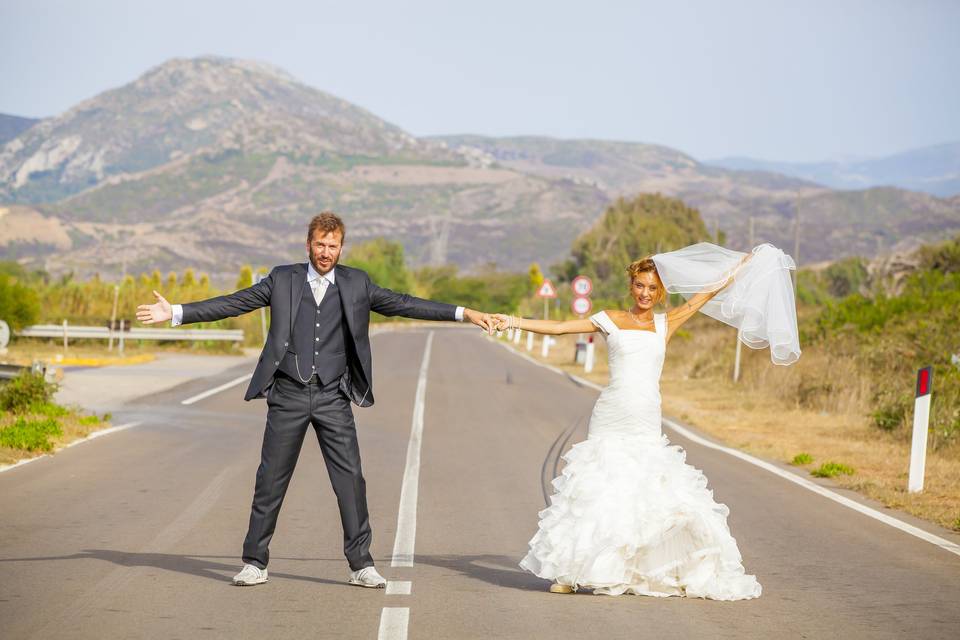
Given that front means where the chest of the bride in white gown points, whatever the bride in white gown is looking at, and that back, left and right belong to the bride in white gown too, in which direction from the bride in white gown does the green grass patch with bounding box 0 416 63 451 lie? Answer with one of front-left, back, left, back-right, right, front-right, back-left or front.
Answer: back-right

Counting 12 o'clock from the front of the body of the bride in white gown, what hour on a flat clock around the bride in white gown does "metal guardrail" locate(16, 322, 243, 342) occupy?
The metal guardrail is roughly at 5 o'clock from the bride in white gown.

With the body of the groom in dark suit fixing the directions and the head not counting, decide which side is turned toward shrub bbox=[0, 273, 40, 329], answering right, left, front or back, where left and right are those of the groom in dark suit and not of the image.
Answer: back

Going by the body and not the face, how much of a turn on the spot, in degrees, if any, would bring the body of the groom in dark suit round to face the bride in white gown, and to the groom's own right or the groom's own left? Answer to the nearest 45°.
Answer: approximately 90° to the groom's own left

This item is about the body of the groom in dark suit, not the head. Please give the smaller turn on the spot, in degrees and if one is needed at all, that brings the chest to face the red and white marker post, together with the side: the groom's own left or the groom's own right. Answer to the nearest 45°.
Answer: approximately 135° to the groom's own left

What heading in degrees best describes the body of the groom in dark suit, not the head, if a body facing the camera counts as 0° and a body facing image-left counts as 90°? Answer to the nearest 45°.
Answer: approximately 0°

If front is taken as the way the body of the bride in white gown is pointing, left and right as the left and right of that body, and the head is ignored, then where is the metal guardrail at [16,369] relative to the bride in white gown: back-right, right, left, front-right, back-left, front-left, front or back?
back-right

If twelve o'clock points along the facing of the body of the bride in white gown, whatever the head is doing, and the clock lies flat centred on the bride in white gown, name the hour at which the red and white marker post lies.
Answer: The red and white marker post is roughly at 7 o'clock from the bride in white gown.

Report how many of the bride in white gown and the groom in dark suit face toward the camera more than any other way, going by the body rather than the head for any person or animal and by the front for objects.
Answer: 2

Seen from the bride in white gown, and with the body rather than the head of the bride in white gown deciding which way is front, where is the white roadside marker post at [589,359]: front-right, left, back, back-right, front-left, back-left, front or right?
back
